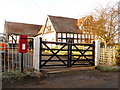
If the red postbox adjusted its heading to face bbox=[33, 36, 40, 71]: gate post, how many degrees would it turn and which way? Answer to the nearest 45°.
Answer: approximately 135° to its left

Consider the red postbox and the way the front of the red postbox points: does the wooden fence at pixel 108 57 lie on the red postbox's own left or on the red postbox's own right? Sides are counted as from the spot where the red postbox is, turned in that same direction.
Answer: on the red postbox's own left

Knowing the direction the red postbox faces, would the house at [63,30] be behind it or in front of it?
behind

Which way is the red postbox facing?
toward the camera

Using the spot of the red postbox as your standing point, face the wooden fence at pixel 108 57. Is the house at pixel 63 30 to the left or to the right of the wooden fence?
left

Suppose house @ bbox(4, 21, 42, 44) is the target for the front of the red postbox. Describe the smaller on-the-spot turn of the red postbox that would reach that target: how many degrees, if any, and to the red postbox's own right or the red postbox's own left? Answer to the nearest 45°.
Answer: approximately 180°
